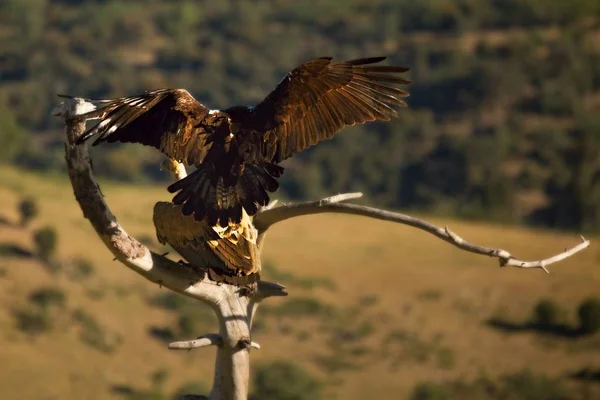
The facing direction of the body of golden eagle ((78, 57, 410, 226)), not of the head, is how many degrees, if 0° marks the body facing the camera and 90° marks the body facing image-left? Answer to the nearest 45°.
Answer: approximately 180°

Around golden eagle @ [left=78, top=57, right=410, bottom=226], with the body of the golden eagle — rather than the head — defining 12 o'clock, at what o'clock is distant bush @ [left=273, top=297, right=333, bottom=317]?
The distant bush is roughly at 12 o'clock from the golden eagle.

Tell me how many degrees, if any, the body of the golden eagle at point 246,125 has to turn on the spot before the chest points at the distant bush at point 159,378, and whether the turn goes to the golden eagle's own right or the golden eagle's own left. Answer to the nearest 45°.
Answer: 0° — it already faces it

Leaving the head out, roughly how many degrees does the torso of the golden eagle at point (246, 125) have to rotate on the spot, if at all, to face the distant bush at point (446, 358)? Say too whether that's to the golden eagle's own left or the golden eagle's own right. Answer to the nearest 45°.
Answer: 0° — it already faces it

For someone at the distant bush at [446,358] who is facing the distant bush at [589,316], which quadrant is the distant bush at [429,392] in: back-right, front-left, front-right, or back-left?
back-right
